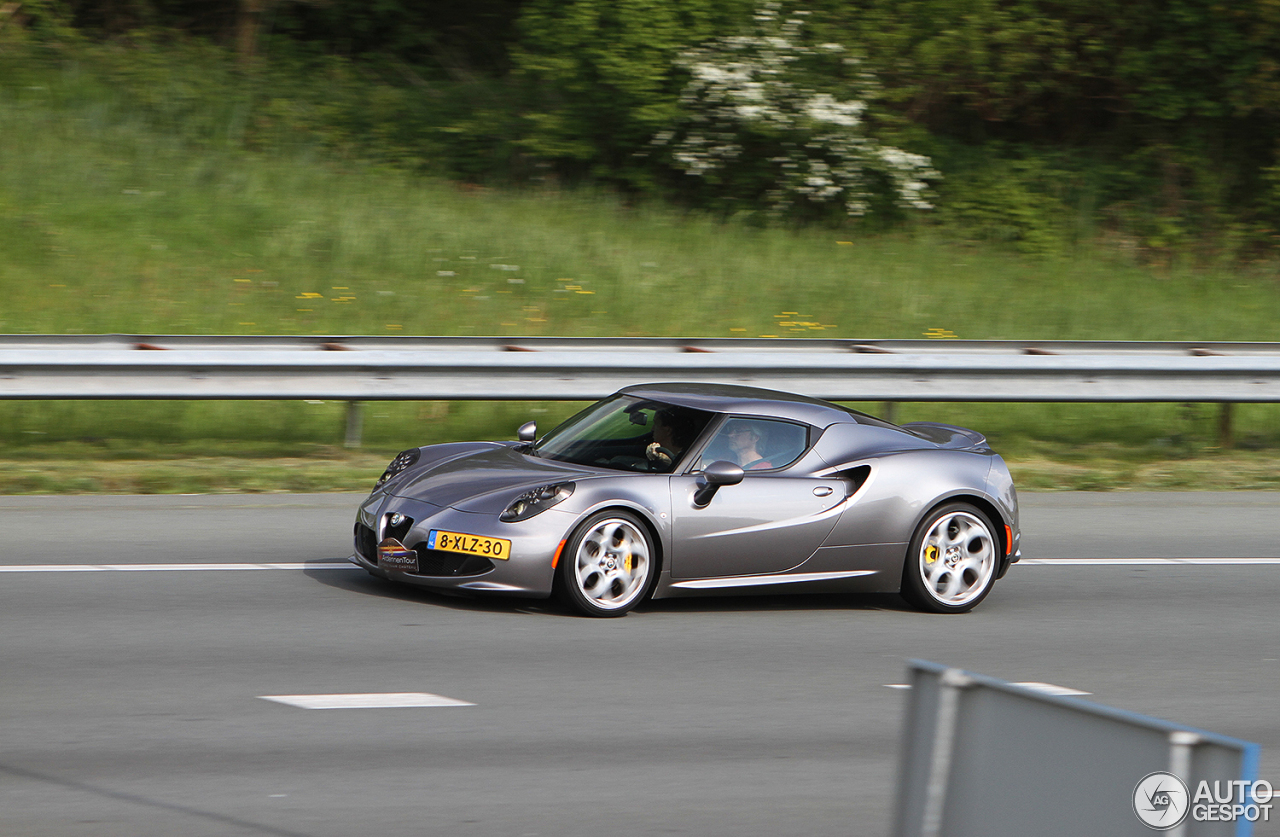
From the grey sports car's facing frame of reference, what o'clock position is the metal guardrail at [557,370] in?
The metal guardrail is roughly at 4 o'clock from the grey sports car.

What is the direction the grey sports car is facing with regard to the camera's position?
facing the viewer and to the left of the viewer

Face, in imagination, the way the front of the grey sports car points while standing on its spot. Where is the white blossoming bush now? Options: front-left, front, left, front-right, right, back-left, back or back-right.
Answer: back-right
